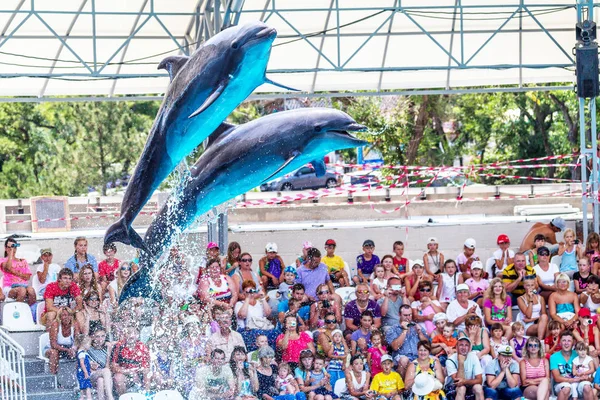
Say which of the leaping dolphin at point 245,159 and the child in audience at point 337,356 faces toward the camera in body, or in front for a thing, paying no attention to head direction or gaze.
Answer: the child in audience

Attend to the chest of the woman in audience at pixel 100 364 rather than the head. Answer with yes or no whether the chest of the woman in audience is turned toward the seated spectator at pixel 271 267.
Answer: no

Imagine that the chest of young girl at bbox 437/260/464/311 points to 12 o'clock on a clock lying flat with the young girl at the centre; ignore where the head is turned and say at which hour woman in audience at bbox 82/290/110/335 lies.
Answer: The woman in audience is roughly at 2 o'clock from the young girl.

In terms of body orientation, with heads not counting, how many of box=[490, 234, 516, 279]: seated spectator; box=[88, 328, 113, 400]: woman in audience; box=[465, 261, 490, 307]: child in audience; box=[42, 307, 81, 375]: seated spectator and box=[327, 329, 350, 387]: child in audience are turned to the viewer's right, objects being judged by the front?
0

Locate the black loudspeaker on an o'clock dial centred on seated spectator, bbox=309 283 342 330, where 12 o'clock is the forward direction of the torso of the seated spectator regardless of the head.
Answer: The black loudspeaker is roughly at 8 o'clock from the seated spectator.

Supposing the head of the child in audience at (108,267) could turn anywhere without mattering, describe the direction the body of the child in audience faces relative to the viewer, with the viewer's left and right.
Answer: facing the viewer

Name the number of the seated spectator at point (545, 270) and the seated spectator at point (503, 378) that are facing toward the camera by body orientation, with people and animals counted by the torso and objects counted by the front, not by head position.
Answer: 2

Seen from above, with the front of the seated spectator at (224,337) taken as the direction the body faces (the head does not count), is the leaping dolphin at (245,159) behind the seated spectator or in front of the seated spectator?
in front

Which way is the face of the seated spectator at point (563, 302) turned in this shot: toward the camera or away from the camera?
toward the camera

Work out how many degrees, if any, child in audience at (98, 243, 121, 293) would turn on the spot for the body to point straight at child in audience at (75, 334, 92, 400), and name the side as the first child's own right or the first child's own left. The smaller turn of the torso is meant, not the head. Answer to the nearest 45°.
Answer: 0° — they already face them

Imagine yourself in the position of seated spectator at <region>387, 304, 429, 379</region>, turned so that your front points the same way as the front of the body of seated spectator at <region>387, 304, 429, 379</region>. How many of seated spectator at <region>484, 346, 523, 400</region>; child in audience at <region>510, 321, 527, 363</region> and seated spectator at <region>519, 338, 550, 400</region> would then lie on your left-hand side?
3

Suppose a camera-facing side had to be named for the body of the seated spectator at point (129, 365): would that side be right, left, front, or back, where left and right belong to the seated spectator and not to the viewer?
front

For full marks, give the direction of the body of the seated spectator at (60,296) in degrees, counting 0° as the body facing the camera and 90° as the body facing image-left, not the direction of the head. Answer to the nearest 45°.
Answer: approximately 0°

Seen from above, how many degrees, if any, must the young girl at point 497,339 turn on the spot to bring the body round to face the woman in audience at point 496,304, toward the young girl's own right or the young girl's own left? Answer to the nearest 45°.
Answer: approximately 180°

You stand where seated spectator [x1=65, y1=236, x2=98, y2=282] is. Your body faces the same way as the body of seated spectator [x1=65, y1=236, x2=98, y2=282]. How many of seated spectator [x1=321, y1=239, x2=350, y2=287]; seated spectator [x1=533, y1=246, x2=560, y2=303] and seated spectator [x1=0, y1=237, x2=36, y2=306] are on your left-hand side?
2

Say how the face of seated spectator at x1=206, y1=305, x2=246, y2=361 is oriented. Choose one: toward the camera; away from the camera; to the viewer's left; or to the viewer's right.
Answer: toward the camera

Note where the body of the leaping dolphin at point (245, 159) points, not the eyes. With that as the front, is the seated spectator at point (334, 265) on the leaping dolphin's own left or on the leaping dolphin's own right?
on the leaping dolphin's own left

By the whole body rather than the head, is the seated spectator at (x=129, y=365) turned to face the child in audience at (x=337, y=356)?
no

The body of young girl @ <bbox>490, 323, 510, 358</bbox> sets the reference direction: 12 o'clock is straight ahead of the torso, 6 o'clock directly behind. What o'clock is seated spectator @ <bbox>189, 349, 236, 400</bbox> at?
The seated spectator is roughly at 2 o'clock from the young girl.

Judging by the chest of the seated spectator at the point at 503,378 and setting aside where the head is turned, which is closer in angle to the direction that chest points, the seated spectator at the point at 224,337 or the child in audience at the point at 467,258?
the seated spectator

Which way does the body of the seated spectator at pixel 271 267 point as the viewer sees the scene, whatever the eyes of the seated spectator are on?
toward the camera
